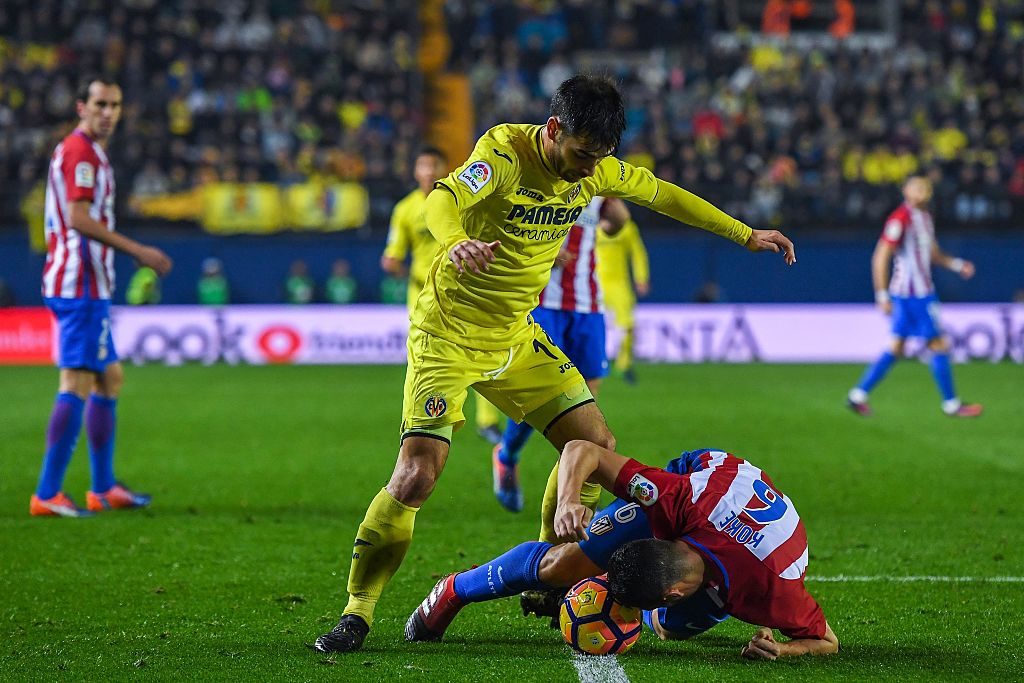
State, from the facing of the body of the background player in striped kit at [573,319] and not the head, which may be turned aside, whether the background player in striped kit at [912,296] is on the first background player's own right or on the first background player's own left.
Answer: on the first background player's own left

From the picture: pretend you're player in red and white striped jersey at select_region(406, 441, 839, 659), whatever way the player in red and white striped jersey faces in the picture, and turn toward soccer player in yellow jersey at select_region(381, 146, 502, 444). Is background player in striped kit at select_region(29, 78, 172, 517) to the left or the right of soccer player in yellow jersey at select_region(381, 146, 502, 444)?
left

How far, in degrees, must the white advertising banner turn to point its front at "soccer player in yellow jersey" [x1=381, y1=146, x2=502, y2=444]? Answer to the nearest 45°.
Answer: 0° — it already faces them

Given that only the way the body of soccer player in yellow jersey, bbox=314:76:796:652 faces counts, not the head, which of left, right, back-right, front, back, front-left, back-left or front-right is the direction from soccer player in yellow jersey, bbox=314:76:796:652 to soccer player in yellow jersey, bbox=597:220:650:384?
back-left

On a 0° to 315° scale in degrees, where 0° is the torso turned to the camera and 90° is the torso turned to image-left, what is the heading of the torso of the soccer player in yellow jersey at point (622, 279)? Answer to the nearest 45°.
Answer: approximately 0°

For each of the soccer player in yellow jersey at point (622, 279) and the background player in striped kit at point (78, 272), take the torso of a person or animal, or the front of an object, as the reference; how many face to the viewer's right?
1

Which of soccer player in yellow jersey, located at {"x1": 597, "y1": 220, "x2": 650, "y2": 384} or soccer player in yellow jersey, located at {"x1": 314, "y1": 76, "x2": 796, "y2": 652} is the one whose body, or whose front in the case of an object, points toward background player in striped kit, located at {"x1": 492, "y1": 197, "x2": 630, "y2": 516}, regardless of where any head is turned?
soccer player in yellow jersey, located at {"x1": 597, "y1": 220, "x2": 650, "y2": 384}

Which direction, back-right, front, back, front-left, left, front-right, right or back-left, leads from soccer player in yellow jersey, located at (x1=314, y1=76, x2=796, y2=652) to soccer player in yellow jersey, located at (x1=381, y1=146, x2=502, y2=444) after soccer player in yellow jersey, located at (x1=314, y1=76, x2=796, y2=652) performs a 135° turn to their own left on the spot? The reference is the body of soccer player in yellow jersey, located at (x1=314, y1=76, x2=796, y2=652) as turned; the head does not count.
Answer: front

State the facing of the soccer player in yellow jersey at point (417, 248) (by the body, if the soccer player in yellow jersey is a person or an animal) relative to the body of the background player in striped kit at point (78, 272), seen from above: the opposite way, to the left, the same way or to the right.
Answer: to the right
